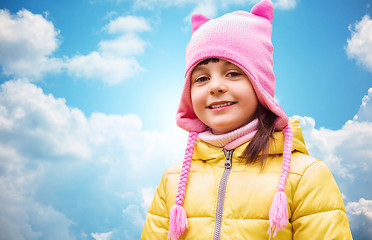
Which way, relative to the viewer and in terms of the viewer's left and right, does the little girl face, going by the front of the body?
facing the viewer and to the left of the viewer
